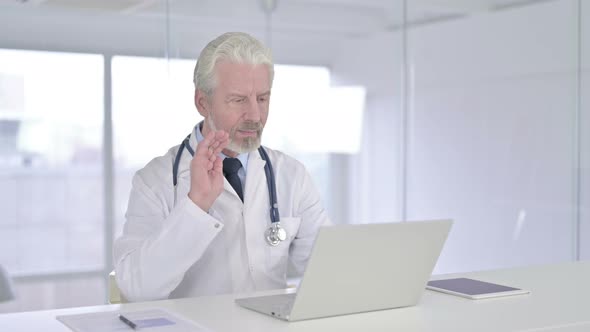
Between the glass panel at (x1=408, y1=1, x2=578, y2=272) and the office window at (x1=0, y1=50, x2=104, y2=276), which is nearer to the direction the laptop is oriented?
the office window

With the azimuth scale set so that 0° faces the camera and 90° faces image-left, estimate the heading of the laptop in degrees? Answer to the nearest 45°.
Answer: approximately 135°

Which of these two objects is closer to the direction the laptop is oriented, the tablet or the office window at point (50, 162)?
the office window

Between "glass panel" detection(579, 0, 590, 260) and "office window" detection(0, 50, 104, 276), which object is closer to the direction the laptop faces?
the office window

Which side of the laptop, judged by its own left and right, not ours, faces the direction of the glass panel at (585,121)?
right

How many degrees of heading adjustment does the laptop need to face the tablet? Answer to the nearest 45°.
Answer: approximately 90° to its right

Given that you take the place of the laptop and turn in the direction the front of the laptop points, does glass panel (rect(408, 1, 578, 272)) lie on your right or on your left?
on your right

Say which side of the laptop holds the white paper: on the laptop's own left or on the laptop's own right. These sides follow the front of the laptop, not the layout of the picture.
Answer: on the laptop's own left
